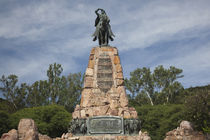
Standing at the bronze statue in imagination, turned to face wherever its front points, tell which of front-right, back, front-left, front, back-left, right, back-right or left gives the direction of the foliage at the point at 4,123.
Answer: back-right

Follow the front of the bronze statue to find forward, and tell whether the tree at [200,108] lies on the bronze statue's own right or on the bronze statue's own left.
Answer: on the bronze statue's own left

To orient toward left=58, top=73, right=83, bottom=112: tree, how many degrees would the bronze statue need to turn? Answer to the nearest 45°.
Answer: approximately 180°

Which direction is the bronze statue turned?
toward the camera

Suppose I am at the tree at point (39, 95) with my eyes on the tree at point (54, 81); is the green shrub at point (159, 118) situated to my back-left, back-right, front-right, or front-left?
front-right

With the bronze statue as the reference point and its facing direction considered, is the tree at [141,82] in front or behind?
behind
